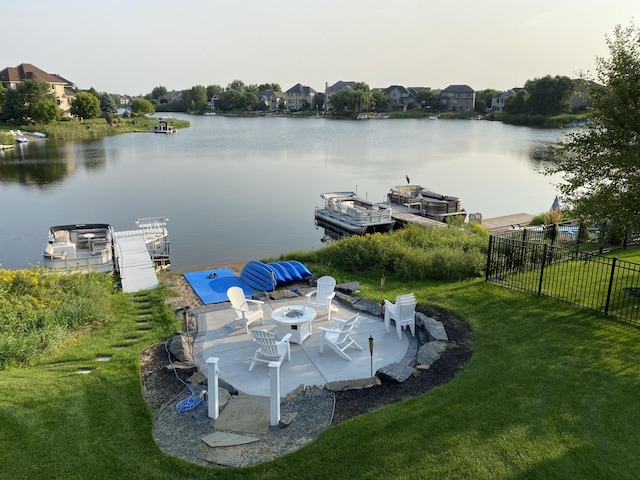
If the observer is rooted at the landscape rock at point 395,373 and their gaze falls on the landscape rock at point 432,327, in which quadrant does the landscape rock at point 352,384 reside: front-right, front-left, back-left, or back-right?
back-left

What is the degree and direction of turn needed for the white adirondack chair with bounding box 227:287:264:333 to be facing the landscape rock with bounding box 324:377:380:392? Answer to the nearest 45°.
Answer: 0° — it already faces it

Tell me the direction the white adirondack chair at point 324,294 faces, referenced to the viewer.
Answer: facing the viewer and to the left of the viewer

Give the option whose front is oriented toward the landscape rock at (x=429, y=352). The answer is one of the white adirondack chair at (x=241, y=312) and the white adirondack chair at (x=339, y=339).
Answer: the white adirondack chair at (x=241, y=312)

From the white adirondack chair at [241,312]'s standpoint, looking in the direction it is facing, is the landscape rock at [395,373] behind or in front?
in front

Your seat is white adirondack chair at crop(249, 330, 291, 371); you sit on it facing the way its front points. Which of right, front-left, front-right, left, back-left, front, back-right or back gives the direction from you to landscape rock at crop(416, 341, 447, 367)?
front-right

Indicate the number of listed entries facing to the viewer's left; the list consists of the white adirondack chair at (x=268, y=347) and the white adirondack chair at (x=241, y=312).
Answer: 0

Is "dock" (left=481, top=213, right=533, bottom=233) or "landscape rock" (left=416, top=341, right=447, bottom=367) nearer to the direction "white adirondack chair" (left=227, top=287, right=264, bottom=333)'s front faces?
the landscape rock

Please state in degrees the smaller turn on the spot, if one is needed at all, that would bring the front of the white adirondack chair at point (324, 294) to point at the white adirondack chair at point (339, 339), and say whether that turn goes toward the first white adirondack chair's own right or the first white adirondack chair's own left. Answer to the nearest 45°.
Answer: approximately 45° to the first white adirondack chair's own left

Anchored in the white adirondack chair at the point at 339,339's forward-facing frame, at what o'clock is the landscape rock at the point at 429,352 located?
The landscape rock is roughly at 5 o'clock from the white adirondack chair.

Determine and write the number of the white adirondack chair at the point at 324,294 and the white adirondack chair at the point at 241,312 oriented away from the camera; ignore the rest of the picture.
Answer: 0

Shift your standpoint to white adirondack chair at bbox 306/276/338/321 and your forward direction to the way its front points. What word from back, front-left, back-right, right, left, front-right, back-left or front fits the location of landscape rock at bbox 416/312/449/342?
left

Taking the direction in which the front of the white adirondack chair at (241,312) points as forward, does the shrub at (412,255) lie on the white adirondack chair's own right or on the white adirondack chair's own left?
on the white adirondack chair's own left

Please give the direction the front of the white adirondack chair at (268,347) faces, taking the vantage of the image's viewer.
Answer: facing away from the viewer and to the right of the viewer

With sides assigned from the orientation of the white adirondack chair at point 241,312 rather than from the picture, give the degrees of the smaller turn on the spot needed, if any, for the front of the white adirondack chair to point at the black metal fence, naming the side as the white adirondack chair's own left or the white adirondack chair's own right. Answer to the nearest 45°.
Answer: approximately 45° to the white adirondack chair's own left

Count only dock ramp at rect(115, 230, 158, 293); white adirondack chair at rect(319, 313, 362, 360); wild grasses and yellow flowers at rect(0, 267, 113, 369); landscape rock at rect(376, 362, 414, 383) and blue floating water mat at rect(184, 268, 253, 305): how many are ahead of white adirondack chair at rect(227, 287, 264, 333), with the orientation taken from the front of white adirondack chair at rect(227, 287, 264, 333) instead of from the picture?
2

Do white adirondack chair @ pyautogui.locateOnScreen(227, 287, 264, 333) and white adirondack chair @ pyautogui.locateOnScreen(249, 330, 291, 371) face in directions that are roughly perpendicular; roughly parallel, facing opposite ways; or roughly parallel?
roughly perpendicular

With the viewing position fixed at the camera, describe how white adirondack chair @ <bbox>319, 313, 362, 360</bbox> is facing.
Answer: facing away from the viewer and to the left of the viewer

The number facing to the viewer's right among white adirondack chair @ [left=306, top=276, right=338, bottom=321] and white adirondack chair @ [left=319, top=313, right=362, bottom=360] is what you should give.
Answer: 0

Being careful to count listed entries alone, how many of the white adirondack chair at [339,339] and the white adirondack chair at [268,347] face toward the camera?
0

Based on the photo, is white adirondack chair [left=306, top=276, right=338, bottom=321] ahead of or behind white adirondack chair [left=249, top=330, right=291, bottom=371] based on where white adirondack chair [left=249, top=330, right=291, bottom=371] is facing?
ahead
